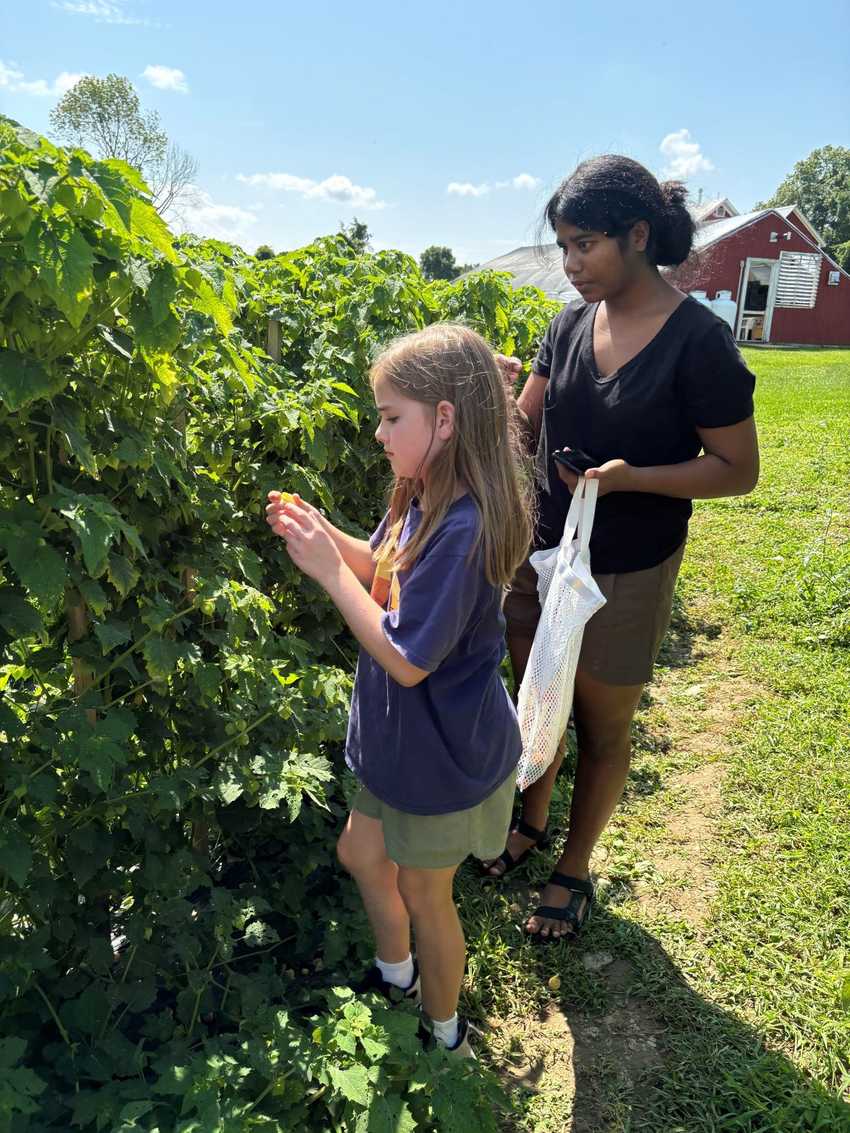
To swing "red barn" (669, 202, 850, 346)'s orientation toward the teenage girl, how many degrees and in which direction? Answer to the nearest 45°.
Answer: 0° — it already faces them

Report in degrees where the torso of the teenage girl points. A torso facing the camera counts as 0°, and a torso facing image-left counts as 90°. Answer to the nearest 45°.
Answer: approximately 45°

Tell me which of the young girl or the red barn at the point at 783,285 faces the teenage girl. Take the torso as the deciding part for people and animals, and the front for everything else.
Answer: the red barn

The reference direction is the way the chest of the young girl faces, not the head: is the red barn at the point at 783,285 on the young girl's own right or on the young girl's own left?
on the young girl's own right

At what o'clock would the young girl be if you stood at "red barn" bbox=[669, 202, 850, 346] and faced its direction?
The young girl is roughly at 12 o'clock from the red barn.

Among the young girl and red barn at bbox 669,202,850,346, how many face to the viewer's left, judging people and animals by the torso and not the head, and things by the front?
1

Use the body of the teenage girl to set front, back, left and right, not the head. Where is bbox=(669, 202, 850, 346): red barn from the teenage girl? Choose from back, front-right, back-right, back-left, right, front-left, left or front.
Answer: back-right

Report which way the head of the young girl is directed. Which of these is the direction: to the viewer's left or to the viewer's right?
to the viewer's left

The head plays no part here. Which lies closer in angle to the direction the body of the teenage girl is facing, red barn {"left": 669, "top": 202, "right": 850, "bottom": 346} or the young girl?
the young girl

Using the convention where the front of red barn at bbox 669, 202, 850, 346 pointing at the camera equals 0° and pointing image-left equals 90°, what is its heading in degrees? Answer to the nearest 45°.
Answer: approximately 0°

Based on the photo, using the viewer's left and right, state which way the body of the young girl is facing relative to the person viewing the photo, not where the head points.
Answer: facing to the left of the viewer
